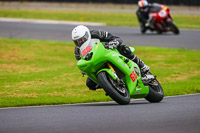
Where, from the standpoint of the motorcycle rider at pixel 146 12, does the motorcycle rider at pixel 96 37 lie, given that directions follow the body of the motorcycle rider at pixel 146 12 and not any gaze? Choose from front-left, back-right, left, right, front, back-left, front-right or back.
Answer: front-right

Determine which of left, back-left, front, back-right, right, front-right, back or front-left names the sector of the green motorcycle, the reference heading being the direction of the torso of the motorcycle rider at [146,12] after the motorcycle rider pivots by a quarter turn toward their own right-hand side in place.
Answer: front-left
